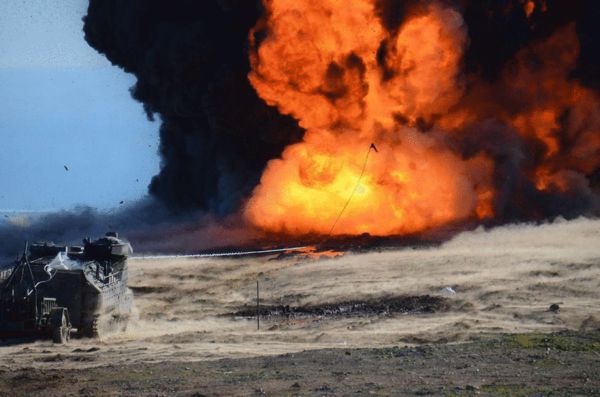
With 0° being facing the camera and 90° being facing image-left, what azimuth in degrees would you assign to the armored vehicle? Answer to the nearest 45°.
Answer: approximately 225°
